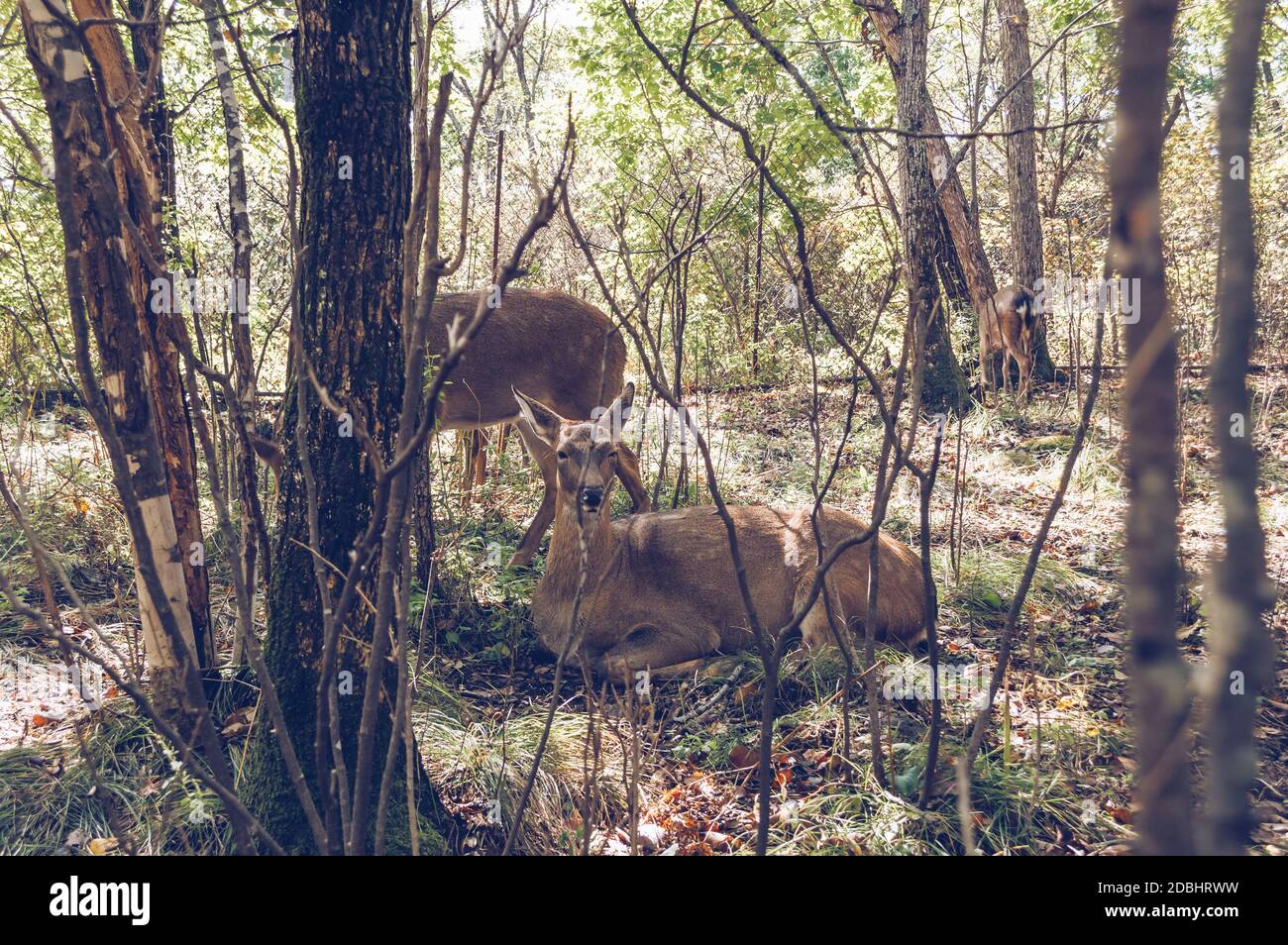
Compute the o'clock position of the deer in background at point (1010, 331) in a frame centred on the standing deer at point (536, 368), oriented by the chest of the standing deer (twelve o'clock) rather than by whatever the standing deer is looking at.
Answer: The deer in background is roughly at 5 o'clock from the standing deer.

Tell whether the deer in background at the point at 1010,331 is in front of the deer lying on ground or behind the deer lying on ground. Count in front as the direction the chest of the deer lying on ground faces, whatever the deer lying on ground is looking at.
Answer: behind

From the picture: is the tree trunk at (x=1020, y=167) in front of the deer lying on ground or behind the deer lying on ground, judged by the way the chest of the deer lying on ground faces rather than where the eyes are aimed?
behind

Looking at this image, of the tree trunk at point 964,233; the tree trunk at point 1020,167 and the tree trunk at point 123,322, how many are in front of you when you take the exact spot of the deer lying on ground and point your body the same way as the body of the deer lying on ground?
1

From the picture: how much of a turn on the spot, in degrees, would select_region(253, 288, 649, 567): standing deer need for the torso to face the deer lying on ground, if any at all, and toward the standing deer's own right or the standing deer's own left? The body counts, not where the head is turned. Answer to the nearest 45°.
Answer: approximately 90° to the standing deer's own left

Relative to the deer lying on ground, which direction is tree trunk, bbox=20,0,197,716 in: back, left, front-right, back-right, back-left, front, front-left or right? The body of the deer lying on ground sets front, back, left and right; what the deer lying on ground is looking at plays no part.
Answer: front

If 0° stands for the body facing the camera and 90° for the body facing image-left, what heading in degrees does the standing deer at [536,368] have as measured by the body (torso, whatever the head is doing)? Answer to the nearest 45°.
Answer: approximately 90°

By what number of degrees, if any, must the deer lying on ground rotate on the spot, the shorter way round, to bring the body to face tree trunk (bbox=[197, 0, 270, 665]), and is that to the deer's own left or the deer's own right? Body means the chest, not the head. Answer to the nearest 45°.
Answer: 0° — it already faces it

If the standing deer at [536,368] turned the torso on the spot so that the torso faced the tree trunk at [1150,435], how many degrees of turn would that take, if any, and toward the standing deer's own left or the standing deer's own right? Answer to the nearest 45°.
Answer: approximately 90° to the standing deer's own left

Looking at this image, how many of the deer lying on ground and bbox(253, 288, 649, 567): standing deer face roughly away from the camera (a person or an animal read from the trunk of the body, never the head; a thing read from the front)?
0

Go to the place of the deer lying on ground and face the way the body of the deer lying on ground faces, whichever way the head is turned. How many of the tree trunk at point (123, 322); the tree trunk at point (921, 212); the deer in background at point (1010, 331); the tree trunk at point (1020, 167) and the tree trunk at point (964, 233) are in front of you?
1

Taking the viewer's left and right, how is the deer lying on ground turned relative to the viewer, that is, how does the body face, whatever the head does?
facing the viewer and to the left of the viewer

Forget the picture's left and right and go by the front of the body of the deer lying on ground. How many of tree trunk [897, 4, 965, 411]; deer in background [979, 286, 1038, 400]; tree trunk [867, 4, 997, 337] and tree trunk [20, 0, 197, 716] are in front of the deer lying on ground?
1
